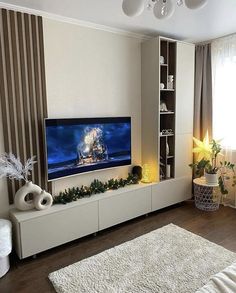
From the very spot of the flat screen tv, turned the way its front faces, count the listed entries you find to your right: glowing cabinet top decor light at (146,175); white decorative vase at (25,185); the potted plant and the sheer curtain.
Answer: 1

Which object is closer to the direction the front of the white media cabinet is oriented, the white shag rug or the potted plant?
the white shag rug

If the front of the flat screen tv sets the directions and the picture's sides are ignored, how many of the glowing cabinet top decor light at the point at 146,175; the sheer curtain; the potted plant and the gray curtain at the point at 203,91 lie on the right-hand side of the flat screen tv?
0

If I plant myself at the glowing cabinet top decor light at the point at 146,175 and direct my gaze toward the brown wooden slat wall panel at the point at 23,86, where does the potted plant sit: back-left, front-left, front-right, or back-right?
back-left

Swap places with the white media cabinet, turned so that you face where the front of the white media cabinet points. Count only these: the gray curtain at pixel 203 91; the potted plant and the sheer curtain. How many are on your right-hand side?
0

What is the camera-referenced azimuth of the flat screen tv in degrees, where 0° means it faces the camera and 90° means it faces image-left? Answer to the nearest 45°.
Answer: approximately 315°

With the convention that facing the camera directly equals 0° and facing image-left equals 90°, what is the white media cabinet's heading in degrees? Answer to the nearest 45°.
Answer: approximately 315°

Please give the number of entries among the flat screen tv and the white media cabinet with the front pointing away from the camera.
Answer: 0

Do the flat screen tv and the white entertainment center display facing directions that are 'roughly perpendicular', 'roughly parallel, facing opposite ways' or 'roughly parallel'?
roughly parallel

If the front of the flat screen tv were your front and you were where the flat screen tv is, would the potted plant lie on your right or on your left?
on your left

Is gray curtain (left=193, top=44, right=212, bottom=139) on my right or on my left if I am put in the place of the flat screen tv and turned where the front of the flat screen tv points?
on my left

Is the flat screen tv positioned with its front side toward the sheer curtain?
no

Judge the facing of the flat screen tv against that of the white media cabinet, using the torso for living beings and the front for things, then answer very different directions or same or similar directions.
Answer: same or similar directions

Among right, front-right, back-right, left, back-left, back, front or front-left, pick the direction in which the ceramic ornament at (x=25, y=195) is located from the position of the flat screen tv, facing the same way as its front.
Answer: right

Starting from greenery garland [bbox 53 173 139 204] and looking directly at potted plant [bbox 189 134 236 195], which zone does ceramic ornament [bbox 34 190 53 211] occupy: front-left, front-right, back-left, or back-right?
back-right
